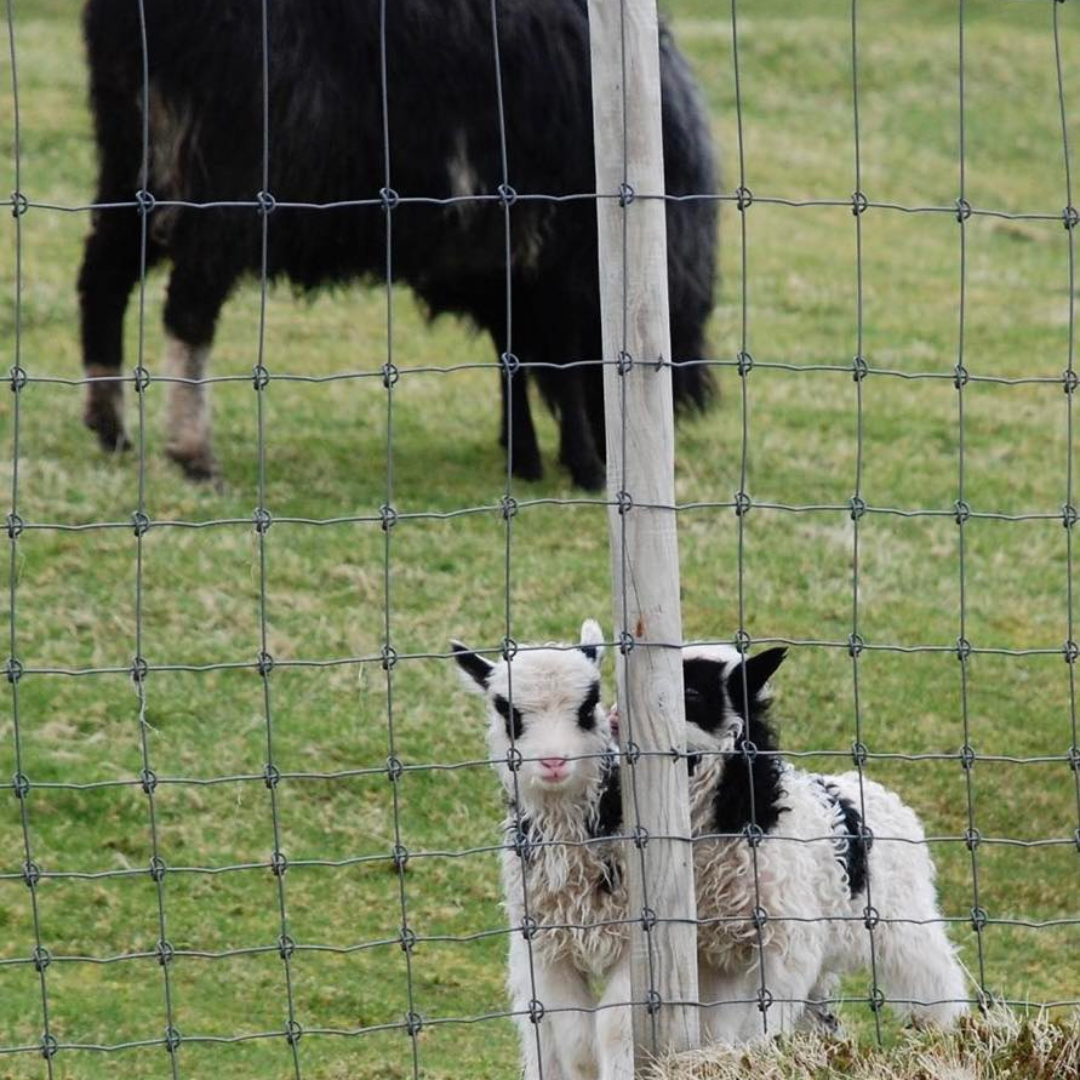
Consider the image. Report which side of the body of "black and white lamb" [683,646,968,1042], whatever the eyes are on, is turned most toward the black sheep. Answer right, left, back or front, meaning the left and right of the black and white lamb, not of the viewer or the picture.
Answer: right

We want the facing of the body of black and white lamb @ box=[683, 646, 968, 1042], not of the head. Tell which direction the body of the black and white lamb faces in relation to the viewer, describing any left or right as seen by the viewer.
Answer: facing the viewer and to the left of the viewer

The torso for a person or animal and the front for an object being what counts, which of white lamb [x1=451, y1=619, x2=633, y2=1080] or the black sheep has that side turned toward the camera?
the white lamb

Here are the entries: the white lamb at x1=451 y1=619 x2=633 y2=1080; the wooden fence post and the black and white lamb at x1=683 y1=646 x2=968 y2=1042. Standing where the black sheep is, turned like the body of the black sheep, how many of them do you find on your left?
0

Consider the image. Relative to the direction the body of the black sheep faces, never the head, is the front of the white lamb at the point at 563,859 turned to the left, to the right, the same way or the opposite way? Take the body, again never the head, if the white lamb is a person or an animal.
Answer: to the right

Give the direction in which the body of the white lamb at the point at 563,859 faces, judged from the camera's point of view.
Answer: toward the camera
